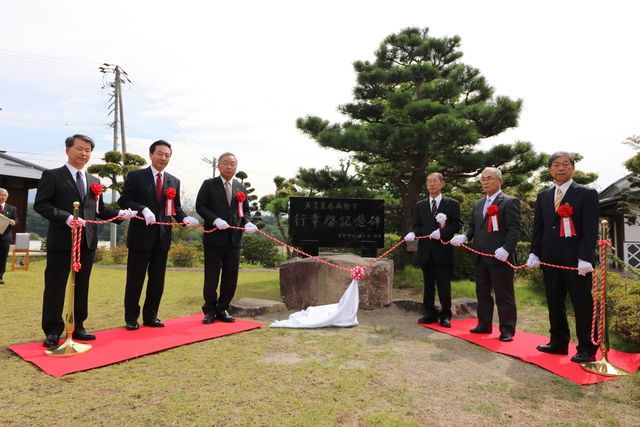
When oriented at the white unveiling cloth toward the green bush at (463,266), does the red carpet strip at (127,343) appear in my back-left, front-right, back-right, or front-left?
back-left

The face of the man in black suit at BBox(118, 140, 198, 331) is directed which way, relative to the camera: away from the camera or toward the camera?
toward the camera

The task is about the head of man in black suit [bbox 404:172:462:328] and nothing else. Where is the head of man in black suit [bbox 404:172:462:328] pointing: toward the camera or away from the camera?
toward the camera

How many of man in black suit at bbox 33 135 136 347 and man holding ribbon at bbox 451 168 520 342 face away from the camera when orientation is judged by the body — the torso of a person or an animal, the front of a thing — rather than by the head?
0

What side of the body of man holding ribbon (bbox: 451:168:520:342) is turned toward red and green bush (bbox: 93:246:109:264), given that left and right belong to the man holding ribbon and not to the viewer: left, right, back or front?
right

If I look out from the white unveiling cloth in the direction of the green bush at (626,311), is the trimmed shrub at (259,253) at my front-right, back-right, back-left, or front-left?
back-left

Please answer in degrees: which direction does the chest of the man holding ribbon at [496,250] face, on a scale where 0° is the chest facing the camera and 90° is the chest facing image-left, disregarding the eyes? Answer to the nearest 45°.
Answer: approximately 45°

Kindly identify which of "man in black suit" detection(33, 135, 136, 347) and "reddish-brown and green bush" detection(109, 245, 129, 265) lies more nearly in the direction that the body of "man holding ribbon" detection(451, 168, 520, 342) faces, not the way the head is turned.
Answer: the man in black suit

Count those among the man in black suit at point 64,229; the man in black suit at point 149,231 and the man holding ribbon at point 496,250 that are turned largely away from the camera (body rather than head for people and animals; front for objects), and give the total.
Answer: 0

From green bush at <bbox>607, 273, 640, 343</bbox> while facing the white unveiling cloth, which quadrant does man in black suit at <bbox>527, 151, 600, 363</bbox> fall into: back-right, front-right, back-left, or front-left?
front-left

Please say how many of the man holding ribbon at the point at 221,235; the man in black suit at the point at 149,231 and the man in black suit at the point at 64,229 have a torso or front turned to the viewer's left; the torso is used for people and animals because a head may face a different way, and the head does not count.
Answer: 0

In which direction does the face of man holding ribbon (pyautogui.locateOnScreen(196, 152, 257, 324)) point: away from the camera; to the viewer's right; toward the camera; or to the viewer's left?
toward the camera

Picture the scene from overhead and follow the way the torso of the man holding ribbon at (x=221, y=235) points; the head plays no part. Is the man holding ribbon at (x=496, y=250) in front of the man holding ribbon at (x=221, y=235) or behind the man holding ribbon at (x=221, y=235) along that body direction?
in front

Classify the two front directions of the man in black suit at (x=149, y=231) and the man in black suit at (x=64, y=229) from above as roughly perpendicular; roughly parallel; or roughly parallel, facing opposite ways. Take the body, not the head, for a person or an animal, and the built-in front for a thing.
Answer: roughly parallel

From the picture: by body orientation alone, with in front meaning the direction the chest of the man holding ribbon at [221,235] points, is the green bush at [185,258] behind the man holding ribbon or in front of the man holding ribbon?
behind

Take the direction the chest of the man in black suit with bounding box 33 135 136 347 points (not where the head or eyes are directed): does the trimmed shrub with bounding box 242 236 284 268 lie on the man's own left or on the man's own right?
on the man's own left

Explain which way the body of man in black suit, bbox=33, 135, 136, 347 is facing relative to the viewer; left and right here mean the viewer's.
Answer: facing the viewer and to the right of the viewer

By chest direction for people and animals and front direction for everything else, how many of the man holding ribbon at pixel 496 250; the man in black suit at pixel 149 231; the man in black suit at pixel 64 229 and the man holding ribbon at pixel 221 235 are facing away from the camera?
0
